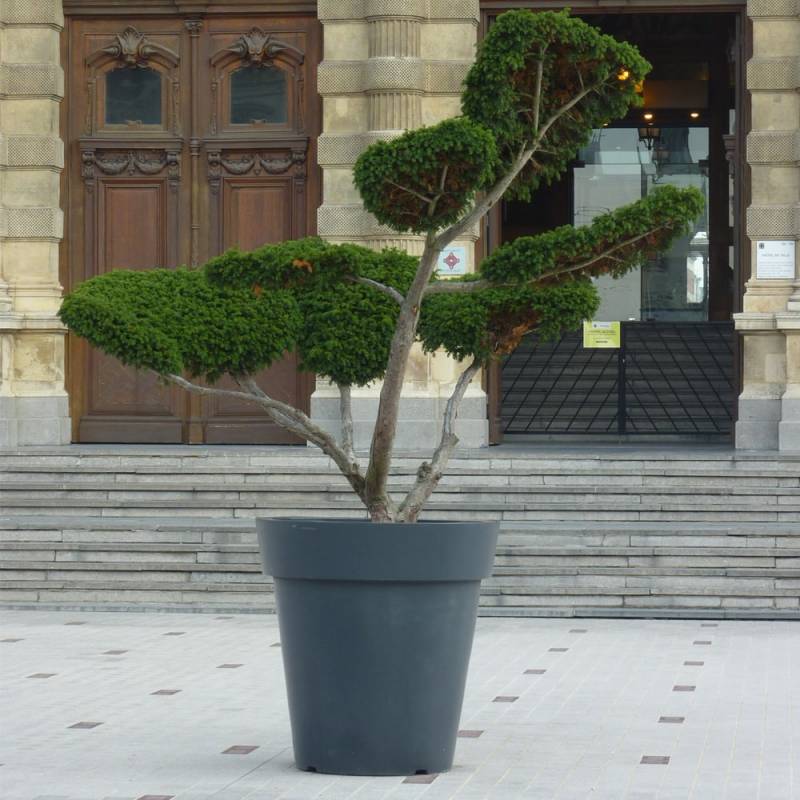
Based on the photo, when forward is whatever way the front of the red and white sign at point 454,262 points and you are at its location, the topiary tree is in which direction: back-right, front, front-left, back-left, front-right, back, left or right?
front

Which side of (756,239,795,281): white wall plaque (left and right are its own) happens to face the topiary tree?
front

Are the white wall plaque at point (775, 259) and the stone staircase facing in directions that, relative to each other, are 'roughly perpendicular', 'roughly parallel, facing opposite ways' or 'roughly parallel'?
roughly parallel

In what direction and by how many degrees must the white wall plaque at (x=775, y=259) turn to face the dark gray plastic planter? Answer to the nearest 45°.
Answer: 0° — it already faces it

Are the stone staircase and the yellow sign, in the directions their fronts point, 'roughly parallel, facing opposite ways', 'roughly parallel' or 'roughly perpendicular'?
roughly parallel

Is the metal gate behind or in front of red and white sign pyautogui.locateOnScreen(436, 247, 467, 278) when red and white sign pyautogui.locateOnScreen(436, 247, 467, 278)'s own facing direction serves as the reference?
behind

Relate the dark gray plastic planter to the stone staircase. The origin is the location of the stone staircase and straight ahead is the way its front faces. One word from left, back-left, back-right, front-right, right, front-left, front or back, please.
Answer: front

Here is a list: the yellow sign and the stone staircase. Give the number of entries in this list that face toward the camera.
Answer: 2

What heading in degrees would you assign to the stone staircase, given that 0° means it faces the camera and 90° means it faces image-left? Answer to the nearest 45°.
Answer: approximately 0°

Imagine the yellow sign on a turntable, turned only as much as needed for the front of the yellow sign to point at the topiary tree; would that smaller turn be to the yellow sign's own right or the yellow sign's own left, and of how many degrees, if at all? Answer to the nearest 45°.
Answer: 0° — it already faces it

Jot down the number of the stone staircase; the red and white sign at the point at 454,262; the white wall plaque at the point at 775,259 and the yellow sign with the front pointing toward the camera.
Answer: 4

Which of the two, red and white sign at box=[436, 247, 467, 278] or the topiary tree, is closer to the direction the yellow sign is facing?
the topiary tree

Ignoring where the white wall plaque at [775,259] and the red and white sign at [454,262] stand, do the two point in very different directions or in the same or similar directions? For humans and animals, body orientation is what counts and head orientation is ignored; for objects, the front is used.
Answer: same or similar directions

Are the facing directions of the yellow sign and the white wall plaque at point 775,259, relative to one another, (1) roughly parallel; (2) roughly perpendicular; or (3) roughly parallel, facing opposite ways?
roughly parallel

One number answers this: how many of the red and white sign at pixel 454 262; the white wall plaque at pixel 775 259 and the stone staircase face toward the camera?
3

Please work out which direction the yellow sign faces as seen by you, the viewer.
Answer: facing the viewer

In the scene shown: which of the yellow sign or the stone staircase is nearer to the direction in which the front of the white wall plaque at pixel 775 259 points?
the stone staircase

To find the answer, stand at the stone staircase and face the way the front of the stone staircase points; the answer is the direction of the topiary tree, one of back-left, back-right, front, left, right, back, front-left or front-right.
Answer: front
